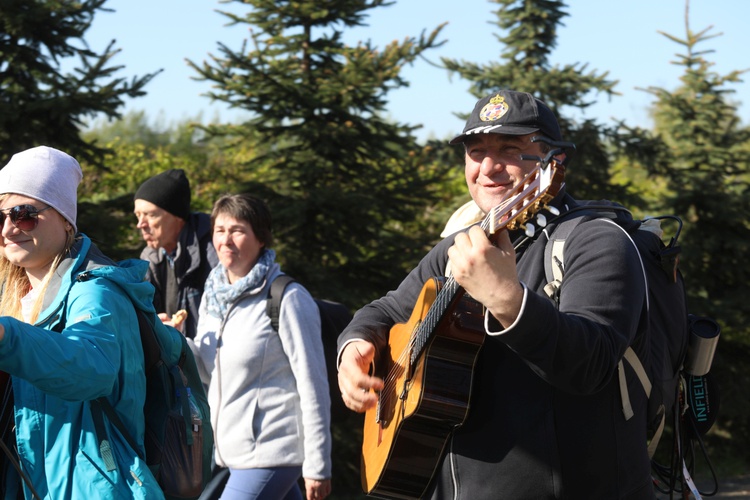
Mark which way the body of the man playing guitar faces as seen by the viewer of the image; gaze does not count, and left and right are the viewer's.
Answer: facing the viewer and to the left of the viewer

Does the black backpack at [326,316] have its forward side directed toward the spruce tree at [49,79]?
no

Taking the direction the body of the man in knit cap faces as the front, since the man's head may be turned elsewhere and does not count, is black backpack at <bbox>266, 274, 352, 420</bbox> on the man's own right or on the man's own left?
on the man's own left

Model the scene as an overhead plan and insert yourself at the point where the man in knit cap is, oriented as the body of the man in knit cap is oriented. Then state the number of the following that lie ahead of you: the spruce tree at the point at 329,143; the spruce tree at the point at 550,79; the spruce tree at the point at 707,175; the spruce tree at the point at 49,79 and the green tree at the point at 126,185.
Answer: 0

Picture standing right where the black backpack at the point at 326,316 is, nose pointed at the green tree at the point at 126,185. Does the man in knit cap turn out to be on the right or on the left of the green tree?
left

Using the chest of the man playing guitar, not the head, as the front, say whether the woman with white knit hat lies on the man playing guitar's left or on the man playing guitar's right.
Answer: on the man playing guitar's right

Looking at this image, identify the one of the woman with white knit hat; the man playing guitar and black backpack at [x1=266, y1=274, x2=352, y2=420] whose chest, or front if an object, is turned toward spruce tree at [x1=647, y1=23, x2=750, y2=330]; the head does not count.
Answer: the black backpack

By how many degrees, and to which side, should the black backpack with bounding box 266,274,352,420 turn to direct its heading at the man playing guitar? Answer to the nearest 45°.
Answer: approximately 135° to its right

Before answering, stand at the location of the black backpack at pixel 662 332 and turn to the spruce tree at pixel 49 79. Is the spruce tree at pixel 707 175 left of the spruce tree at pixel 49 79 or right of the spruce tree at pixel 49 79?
right

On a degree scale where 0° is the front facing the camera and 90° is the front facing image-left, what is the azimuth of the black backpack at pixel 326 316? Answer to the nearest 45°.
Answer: approximately 225°

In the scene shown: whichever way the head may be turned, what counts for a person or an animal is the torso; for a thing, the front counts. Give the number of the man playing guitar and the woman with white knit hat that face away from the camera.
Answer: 0

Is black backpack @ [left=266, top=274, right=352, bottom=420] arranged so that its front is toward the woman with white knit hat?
no

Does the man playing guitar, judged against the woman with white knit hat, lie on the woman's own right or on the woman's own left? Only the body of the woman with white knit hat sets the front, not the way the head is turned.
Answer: on the woman's own left

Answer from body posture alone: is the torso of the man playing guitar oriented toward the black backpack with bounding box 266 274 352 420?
no

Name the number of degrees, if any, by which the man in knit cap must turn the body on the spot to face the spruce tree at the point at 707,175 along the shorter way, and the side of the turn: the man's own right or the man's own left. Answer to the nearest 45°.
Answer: approximately 180°

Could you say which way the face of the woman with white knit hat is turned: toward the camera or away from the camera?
toward the camera
